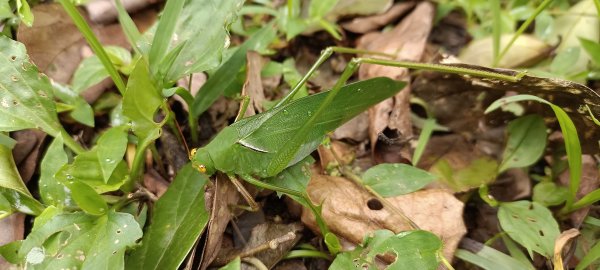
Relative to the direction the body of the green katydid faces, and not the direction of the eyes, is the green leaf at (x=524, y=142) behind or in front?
behind

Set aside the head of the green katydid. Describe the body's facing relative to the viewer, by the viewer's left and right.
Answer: facing the viewer and to the left of the viewer

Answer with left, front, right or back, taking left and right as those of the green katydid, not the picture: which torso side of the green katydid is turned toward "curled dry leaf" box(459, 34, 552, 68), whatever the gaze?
back

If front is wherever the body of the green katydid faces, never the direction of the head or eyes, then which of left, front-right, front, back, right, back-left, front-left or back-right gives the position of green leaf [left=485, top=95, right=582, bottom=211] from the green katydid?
back-left
